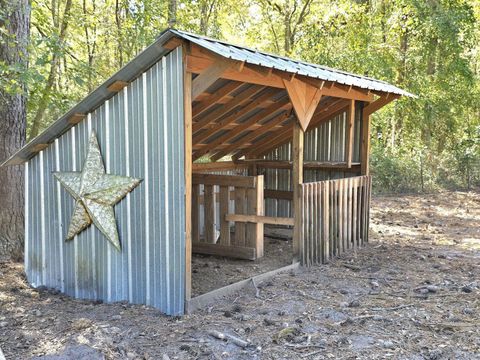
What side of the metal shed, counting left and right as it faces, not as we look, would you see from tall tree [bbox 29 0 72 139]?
back

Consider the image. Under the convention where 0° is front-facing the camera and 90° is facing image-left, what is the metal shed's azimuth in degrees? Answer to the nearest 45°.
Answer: approximately 315°

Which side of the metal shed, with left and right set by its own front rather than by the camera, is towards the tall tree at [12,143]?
back

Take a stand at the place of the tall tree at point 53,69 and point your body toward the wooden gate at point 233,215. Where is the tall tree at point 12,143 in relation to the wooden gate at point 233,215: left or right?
right
